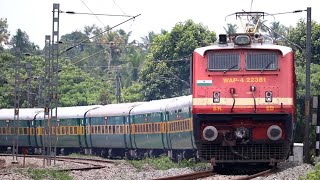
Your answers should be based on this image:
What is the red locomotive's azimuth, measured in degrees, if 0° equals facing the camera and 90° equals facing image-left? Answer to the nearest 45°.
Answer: approximately 0°

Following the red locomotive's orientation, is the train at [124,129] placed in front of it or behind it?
behind
